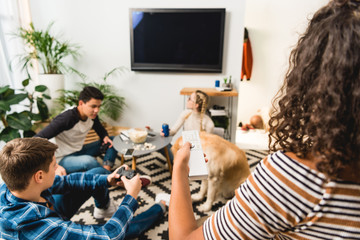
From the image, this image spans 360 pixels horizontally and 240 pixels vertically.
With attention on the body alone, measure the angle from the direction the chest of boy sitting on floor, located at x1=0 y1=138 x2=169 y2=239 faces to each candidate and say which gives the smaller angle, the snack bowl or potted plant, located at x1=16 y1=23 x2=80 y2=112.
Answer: the snack bowl

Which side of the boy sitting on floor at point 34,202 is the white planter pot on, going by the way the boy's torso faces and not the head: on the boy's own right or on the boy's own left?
on the boy's own left

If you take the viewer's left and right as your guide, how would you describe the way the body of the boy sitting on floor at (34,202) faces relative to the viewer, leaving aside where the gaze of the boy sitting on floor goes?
facing away from the viewer and to the right of the viewer

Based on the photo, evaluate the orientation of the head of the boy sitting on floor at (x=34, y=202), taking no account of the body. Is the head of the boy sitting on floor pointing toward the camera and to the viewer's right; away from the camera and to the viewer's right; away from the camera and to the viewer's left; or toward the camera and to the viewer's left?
away from the camera and to the viewer's right
